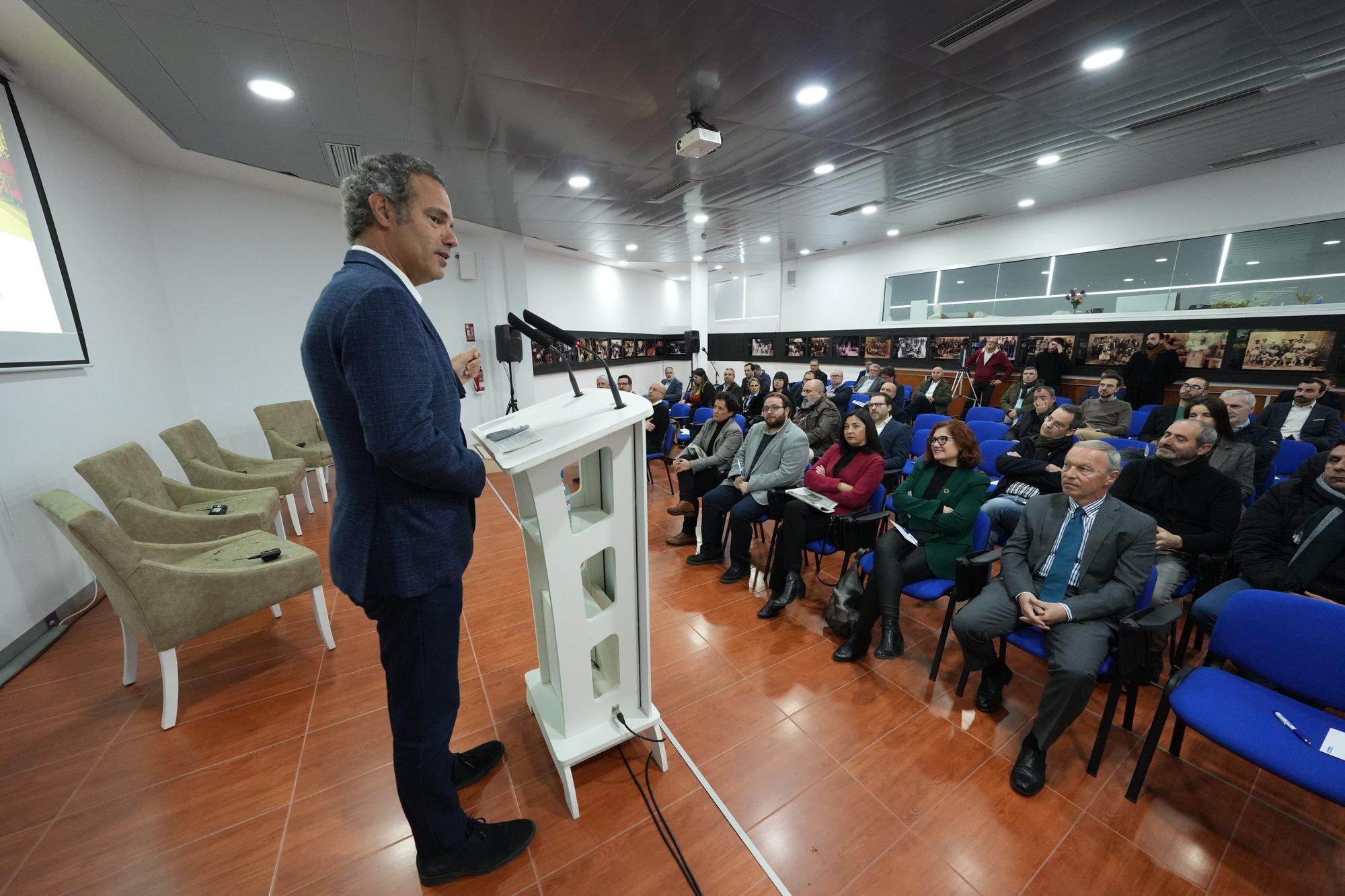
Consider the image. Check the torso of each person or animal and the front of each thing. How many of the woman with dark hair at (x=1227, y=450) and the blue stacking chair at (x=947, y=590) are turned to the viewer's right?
0

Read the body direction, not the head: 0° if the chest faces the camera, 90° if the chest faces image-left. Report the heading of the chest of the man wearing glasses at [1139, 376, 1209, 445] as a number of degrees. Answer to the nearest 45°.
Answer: approximately 45°

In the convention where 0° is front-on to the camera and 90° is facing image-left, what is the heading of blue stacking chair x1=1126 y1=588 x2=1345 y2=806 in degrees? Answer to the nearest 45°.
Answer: approximately 45°

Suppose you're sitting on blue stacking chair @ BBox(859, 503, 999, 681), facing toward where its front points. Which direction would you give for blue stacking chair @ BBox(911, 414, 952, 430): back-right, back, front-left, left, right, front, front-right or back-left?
back-right

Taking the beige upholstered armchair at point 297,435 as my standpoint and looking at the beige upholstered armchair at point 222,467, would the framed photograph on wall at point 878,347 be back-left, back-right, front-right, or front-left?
back-left

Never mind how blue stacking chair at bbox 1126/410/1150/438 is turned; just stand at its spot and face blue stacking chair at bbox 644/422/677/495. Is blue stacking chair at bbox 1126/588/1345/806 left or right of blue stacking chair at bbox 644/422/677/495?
left

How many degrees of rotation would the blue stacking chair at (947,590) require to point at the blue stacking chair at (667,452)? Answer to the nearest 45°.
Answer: approximately 90° to its right

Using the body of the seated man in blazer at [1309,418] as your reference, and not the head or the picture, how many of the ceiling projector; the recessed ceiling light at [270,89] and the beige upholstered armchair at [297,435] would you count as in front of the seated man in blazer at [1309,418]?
3

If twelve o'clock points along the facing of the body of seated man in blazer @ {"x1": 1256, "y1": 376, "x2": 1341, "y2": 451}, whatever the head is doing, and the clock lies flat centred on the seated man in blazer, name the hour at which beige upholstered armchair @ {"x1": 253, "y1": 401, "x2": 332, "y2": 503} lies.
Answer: The beige upholstered armchair is roughly at 12 o'clock from the seated man in blazer.
